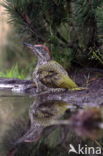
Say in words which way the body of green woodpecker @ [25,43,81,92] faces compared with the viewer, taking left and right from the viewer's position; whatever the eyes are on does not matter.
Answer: facing to the left of the viewer
